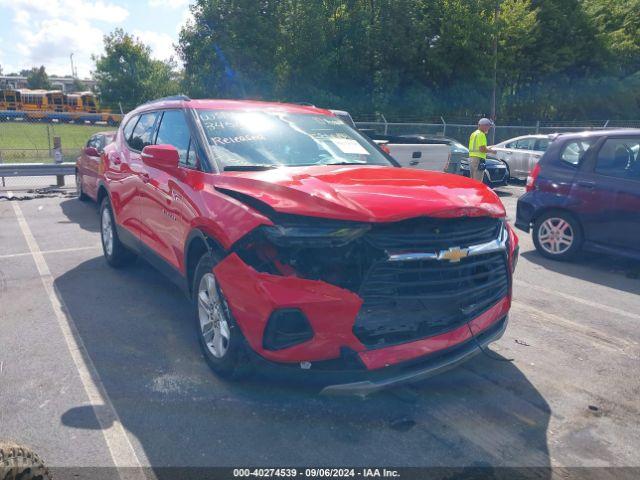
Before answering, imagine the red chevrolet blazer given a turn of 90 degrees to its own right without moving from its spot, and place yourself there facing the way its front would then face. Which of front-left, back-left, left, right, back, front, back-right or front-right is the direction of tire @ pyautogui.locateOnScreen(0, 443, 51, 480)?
front

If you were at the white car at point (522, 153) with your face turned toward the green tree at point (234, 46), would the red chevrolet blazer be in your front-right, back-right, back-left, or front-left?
back-left

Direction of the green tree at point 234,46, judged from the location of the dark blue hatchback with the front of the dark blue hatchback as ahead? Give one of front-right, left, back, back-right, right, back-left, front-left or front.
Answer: back-left

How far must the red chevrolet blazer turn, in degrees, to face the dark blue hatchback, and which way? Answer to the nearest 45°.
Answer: approximately 90° to its left

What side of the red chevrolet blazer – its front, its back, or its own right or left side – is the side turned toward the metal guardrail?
back

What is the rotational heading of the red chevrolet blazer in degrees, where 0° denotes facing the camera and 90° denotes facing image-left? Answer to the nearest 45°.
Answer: approximately 315°

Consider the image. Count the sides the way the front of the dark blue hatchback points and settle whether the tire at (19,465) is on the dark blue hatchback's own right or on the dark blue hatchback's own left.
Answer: on the dark blue hatchback's own right

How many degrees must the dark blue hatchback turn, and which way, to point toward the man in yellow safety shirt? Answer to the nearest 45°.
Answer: approximately 135° to its left
